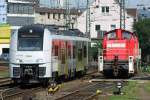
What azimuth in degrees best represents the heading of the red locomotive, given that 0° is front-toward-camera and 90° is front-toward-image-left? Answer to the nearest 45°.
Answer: approximately 0°

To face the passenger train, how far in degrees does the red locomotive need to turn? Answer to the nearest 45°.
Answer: approximately 45° to its right

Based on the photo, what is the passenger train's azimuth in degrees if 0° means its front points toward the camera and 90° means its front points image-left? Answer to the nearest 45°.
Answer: approximately 45°

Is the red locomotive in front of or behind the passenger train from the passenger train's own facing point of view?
behind
